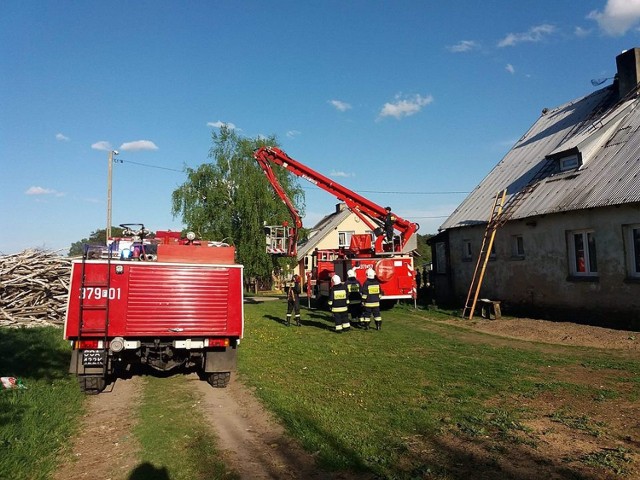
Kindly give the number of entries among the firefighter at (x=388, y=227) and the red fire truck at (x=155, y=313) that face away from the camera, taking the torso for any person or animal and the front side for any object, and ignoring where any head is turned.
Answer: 1

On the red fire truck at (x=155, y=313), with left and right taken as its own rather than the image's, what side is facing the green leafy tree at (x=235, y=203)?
front

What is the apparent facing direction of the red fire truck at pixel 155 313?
away from the camera

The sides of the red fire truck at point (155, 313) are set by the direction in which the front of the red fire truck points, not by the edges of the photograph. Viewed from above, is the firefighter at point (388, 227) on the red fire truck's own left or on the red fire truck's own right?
on the red fire truck's own right

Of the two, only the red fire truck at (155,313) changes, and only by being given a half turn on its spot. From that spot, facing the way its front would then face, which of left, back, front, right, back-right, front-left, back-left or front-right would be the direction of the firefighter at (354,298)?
back-left

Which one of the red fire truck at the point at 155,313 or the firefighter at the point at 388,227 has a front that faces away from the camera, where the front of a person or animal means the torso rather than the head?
the red fire truck

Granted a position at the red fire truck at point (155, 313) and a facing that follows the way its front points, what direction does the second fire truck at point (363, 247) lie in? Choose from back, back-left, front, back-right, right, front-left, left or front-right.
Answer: front-right
